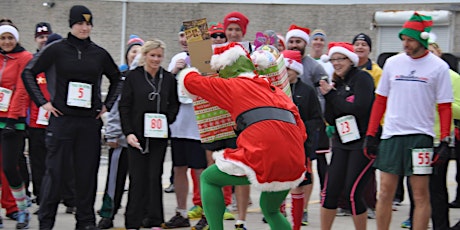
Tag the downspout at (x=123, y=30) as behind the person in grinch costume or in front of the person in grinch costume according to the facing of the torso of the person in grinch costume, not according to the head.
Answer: in front

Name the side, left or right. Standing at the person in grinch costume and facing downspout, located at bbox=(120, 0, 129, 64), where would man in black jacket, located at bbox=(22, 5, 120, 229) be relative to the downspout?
left

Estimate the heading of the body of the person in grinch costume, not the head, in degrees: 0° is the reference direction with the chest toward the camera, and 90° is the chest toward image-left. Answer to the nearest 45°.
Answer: approximately 135°

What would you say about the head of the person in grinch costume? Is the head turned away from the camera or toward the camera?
away from the camera

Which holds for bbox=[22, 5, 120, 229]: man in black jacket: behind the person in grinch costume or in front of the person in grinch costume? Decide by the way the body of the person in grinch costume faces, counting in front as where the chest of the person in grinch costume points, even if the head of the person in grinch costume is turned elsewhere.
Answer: in front
